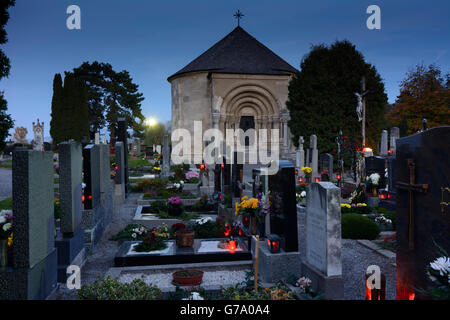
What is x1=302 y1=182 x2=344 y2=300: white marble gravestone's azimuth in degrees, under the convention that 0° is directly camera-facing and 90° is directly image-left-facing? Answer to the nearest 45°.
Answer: approximately 45°

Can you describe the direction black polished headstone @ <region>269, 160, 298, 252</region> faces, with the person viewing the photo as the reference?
facing the viewer and to the left of the viewer

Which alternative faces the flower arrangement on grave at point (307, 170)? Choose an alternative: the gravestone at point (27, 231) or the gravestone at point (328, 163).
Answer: the gravestone at point (328, 163)

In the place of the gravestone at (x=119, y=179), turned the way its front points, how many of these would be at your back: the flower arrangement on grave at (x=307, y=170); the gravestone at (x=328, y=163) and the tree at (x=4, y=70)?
2

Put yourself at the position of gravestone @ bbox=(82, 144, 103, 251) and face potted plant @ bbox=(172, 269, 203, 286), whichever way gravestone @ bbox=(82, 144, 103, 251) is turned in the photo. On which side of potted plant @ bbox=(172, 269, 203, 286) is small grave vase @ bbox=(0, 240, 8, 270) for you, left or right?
right

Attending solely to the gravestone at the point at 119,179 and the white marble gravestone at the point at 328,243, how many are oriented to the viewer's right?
0

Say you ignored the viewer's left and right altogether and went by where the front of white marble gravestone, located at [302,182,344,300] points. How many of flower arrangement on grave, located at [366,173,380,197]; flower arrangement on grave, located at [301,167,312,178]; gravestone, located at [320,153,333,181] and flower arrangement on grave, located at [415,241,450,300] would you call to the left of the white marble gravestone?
1

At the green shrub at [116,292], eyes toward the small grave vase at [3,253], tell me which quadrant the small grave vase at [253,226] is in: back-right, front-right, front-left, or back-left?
back-right

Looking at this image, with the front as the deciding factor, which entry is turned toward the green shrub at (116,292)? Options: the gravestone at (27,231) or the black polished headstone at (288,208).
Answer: the black polished headstone
